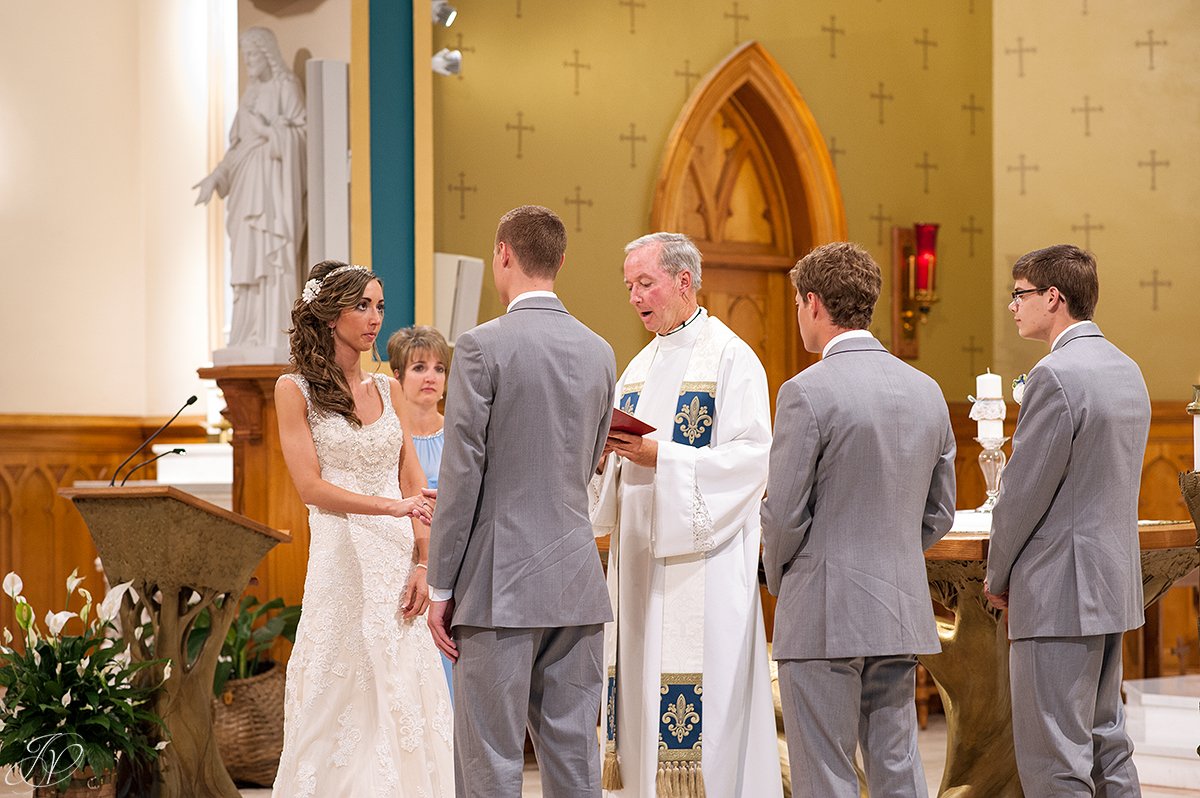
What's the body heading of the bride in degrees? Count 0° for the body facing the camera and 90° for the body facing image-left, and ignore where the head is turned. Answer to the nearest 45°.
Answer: approximately 315°

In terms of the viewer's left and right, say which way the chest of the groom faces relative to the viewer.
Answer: facing away from the viewer and to the left of the viewer

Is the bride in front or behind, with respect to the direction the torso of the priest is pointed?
in front

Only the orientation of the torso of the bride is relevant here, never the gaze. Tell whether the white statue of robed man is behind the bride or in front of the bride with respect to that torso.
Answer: behind

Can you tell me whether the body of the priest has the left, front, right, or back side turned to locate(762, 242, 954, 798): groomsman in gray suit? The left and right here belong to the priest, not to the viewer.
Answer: left

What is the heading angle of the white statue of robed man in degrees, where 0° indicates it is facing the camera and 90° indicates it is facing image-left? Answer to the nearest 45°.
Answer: approximately 45°

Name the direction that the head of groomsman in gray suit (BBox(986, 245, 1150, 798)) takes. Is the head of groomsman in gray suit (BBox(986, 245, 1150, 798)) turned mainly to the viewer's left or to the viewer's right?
to the viewer's left

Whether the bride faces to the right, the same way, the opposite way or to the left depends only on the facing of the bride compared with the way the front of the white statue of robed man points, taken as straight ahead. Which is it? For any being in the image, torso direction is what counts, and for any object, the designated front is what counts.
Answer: to the left

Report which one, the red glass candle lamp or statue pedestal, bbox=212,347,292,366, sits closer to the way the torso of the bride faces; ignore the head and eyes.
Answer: the red glass candle lamp

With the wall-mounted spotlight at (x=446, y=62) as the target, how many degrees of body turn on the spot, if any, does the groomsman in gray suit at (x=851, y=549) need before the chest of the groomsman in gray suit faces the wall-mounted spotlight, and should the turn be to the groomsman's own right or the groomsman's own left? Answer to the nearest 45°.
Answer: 0° — they already face it

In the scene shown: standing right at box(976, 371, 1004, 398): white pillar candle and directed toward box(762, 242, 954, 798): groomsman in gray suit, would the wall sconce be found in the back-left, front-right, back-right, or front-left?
back-right

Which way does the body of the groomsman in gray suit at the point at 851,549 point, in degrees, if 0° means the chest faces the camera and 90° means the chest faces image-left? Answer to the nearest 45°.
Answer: approximately 135°

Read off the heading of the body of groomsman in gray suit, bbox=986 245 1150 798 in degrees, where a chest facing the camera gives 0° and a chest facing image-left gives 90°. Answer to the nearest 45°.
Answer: approximately 135°

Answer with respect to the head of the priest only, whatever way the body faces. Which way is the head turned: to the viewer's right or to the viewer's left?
to the viewer's left
